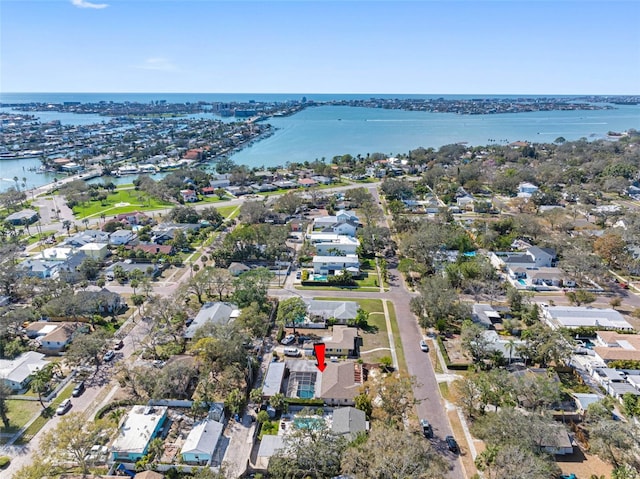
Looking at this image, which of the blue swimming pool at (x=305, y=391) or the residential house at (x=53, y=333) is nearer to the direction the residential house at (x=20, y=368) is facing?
the blue swimming pool

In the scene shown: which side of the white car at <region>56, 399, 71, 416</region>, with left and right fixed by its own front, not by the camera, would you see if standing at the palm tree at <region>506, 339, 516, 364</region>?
left

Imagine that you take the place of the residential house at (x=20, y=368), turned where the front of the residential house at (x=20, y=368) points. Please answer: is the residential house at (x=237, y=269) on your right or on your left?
on your left

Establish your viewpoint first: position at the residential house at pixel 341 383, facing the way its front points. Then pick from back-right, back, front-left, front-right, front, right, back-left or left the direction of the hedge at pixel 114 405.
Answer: back

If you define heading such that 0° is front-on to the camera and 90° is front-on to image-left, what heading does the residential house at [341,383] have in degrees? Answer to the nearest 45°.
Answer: approximately 270°

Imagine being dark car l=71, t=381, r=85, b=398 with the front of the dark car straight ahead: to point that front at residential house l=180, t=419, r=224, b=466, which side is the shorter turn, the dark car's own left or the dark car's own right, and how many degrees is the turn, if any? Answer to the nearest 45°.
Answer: approximately 90° to the dark car's own left

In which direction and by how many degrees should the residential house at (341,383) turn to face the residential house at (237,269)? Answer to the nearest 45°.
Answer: approximately 135° to its left

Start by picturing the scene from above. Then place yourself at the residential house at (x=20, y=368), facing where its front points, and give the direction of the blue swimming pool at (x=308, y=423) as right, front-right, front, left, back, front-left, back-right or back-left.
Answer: front

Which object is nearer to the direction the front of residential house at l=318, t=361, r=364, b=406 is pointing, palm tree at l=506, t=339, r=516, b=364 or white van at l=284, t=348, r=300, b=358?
the palm tree

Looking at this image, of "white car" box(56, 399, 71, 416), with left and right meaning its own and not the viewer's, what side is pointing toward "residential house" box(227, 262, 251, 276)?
back

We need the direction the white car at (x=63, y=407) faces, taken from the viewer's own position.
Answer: facing the viewer and to the left of the viewer

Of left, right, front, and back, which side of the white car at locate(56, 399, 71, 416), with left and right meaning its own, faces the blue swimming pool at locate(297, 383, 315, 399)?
left

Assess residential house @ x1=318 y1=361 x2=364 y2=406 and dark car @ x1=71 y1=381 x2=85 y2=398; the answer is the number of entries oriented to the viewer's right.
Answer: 1

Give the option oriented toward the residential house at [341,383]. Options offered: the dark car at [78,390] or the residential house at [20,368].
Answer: the residential house at [20,368]

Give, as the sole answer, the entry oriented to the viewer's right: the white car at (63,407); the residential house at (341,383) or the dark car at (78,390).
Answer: the residential house

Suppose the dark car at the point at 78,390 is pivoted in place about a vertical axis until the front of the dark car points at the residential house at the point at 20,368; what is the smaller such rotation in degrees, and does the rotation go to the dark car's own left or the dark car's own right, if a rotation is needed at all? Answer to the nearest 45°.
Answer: approximately 90° to the dark car's own right

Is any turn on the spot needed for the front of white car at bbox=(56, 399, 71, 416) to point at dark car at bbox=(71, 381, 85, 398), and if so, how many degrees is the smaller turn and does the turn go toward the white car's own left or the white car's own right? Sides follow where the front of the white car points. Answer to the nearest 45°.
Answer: approximately 180°

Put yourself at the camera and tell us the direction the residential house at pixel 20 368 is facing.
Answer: facing the viewer and to the right of the viewer

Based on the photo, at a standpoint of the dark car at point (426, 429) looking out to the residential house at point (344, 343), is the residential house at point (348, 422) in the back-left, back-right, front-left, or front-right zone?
front-left

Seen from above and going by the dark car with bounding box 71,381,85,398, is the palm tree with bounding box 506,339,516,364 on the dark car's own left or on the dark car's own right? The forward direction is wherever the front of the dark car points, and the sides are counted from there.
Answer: on the dark car's own left

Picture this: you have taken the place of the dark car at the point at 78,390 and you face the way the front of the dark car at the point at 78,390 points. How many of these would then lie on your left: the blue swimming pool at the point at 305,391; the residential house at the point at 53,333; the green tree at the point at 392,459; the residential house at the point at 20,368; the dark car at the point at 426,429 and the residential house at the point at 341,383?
4
